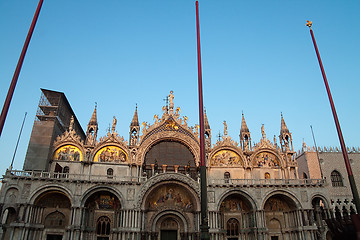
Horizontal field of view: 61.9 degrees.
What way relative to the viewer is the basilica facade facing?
toward the camera

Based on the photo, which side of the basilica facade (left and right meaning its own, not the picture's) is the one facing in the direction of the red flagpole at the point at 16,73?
front
